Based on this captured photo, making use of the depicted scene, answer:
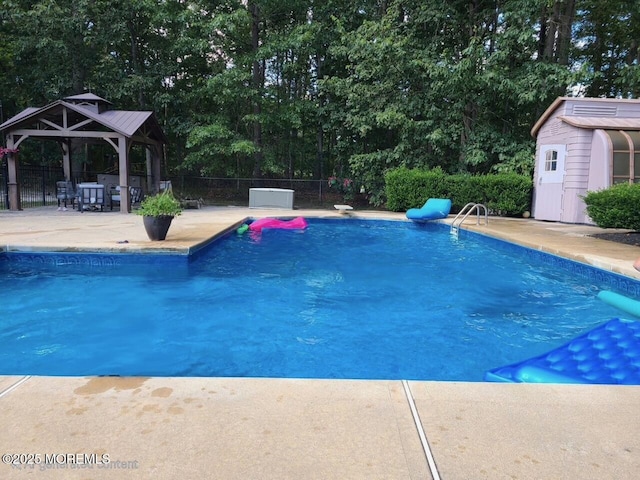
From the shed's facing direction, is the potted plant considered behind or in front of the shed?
in front

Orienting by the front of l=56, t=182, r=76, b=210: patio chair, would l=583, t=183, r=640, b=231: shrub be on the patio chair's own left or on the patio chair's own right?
on the patio chair's own left

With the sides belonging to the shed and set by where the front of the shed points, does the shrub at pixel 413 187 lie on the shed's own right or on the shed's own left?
on the shed's own right

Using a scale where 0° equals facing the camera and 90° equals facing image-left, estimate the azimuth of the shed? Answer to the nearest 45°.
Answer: approximately 45°

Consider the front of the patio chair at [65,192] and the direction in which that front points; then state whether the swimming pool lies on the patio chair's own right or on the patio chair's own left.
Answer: on the patio chair's own right

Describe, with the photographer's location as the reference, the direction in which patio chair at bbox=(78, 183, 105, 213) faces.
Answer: facing away from the viewer

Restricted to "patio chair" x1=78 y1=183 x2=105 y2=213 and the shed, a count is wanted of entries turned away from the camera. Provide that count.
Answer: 1

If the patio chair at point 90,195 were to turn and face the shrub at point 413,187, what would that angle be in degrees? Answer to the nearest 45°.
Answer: approximately 90° to its right

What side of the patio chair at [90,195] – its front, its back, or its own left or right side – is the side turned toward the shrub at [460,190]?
right

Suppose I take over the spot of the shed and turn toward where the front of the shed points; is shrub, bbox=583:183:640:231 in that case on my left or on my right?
on my left
